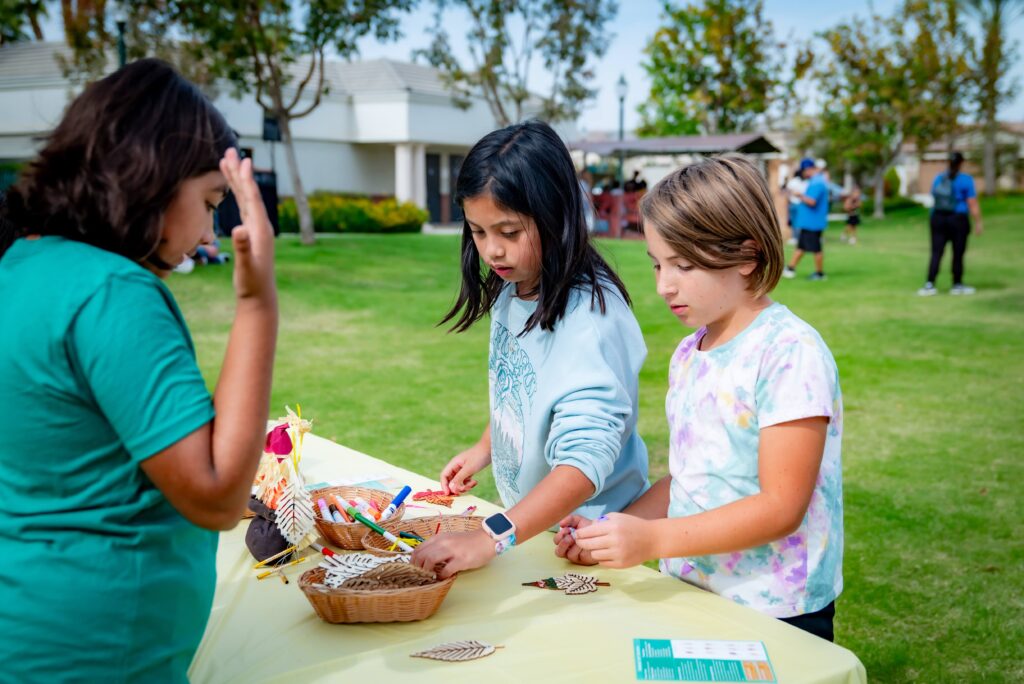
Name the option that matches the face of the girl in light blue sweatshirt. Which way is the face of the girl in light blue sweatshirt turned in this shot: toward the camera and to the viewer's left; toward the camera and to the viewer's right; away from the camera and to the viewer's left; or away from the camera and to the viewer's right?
toward the camera and to the viewer's left

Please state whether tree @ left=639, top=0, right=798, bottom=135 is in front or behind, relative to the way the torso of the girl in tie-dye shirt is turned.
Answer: behind

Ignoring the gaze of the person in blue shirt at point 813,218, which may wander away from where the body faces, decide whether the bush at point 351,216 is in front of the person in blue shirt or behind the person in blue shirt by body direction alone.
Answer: in front

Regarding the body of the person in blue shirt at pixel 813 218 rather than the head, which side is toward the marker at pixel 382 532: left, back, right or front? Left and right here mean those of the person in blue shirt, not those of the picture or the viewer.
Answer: left

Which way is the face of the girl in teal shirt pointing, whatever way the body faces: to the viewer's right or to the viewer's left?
to the viewer's right

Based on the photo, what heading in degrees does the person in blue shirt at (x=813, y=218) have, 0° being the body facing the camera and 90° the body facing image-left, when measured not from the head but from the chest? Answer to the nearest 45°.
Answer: approximately 90°

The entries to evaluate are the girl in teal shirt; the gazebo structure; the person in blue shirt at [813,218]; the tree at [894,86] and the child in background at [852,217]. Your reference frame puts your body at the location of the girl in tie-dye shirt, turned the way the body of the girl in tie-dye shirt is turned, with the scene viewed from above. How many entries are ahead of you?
1

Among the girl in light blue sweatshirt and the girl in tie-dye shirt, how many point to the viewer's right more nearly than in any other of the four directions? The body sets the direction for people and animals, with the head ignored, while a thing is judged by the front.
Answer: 0

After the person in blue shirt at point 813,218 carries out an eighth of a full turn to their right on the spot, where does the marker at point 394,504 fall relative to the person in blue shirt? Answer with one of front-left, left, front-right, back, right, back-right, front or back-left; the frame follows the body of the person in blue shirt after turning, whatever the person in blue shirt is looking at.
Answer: back-left

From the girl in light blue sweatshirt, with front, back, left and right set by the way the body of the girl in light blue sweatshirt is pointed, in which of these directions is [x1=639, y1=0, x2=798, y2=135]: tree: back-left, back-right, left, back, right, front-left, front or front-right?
back-right

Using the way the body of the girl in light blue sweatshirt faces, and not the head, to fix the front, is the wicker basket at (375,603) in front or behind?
in front

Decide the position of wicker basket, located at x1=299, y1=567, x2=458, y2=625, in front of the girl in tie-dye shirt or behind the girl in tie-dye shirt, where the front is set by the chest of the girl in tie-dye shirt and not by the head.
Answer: in front

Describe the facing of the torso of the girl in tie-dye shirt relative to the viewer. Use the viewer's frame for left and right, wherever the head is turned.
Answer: facing the viewer and to the left of the viewer

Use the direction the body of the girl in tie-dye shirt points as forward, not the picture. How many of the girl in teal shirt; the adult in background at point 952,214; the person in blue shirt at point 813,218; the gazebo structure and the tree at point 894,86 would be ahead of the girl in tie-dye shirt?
1

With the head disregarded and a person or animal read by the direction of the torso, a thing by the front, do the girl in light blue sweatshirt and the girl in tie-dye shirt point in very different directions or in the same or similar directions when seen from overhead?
same or similar directions
